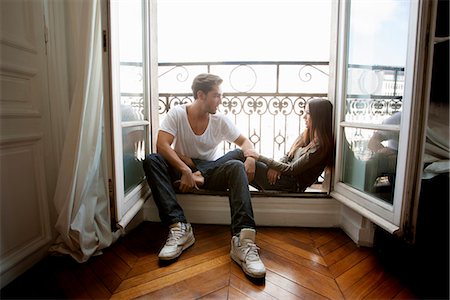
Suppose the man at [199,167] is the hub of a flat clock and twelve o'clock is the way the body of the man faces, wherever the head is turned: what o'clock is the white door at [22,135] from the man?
The white door is roughly at 2 o'clock from the man.

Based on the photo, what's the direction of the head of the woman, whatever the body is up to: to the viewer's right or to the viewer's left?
to the viewer's left

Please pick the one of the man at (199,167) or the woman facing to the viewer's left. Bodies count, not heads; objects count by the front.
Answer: the woman

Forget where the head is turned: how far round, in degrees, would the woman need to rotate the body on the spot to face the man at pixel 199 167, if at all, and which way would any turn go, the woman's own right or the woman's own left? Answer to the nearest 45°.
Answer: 0° — they already face them

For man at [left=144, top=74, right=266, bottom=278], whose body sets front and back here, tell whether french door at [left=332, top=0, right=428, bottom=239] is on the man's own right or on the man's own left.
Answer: on the man's own left

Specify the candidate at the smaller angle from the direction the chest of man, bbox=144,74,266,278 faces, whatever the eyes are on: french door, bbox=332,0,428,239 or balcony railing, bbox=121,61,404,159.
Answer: the french door

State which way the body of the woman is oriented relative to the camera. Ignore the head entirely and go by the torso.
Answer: to the viewer's left

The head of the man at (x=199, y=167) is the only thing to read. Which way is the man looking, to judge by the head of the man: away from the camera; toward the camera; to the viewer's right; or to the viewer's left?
to the viewer's right

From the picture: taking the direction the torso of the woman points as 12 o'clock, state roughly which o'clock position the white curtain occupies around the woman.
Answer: The white curtain is roughly at 11 o'clock from the woman.

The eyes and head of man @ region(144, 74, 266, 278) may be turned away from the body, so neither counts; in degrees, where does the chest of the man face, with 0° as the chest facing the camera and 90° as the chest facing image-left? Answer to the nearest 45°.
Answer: approximately 0°
